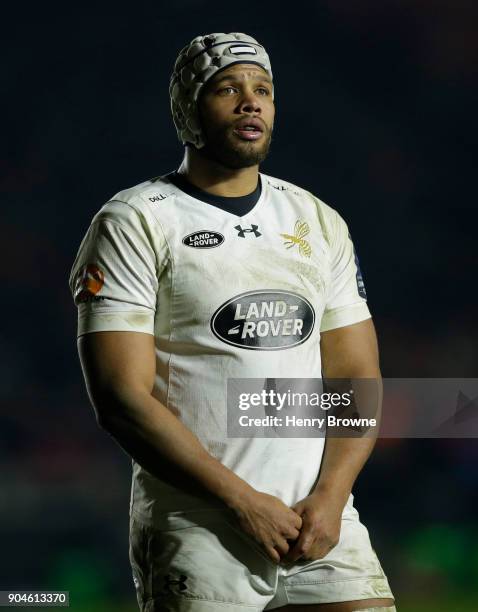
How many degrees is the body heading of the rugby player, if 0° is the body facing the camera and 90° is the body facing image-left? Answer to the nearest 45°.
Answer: approximately 315°
